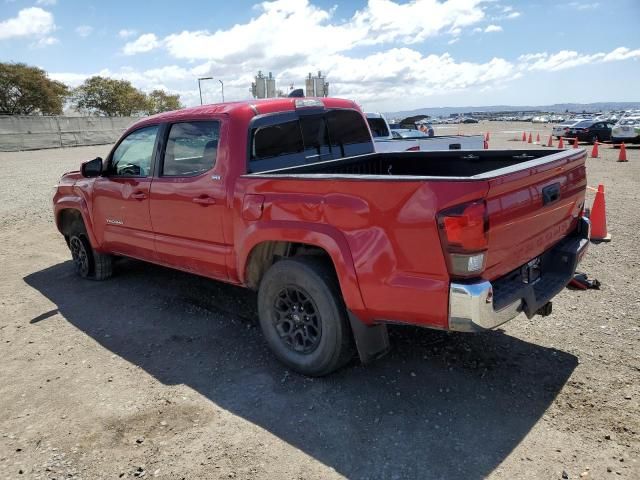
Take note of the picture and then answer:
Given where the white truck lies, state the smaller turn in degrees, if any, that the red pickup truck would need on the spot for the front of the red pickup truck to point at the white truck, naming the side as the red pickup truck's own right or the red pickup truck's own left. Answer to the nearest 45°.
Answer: approximately 45° to the red pickup truck's own right

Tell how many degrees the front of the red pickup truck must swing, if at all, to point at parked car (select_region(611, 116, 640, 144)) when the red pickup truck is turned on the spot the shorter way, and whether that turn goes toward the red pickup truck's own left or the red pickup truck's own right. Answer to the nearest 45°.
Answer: approximately 90° to the red pickup truck's own right

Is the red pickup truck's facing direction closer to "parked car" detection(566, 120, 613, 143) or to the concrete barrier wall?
the concrete barrier wall

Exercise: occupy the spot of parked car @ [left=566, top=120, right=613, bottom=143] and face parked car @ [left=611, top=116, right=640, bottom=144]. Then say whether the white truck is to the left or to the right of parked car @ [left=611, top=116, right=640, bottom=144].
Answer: right

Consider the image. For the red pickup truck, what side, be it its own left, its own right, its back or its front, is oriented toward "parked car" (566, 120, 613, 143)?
right

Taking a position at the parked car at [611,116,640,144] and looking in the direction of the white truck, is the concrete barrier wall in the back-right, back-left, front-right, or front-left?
front-right

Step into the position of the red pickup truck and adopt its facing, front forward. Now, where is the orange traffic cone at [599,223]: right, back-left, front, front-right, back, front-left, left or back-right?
right

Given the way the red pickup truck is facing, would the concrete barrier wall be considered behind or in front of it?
in front

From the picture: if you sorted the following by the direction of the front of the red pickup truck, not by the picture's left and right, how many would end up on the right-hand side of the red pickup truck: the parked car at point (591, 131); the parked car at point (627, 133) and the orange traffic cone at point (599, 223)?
3

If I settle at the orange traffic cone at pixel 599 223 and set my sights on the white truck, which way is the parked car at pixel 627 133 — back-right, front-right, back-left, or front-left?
front-right

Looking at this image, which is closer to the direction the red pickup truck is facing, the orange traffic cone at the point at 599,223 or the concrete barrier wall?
the concrete barrier wall

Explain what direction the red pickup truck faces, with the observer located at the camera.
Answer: facing away from the viewer and to the left of the viewer
